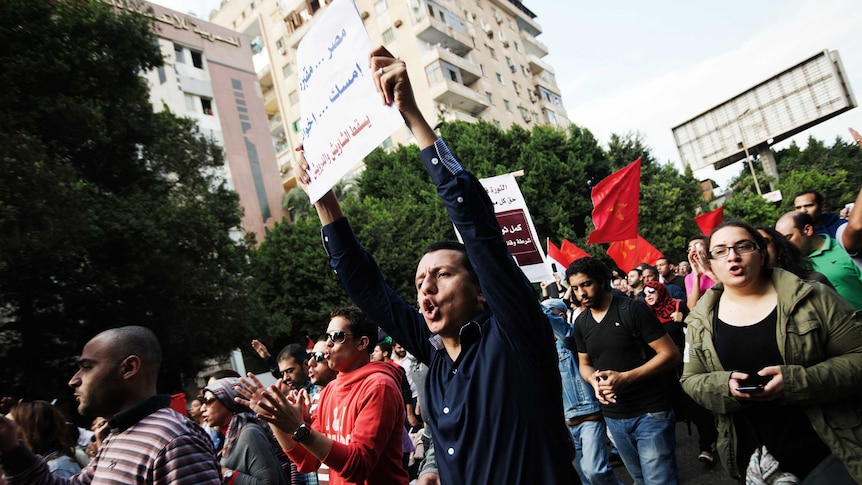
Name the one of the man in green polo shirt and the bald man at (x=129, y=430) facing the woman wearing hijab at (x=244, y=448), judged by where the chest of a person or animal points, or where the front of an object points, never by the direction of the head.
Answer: the man in green polo shirt

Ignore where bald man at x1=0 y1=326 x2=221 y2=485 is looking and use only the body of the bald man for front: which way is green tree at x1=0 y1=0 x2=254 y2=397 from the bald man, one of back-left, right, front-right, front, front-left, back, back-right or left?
right

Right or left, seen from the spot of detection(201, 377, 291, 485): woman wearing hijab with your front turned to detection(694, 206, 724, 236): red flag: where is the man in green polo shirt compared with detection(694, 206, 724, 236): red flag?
right

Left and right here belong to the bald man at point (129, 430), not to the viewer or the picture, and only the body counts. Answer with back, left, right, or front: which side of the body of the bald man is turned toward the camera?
left

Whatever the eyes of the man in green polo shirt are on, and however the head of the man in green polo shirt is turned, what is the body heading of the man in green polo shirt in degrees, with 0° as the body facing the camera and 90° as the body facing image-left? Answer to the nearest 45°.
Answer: approximately 45°

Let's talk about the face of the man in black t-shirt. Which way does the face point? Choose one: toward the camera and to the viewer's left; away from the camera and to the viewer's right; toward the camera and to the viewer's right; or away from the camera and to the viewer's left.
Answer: toward the camera and to the viewer's left

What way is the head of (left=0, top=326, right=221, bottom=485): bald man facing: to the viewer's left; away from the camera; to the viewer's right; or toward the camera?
to the viewer's left

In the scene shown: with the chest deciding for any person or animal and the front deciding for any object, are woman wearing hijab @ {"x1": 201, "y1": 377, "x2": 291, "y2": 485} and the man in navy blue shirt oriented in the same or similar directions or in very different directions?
same or similar directions

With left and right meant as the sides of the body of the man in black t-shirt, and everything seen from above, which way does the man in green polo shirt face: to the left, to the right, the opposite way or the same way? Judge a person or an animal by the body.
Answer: the same way

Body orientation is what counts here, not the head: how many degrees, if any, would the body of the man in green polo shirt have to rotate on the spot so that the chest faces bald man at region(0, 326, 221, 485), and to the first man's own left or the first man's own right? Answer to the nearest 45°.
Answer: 0° — they already face them

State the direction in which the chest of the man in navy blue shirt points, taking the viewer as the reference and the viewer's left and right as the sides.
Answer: facing the viewer and to the left of the viewer
